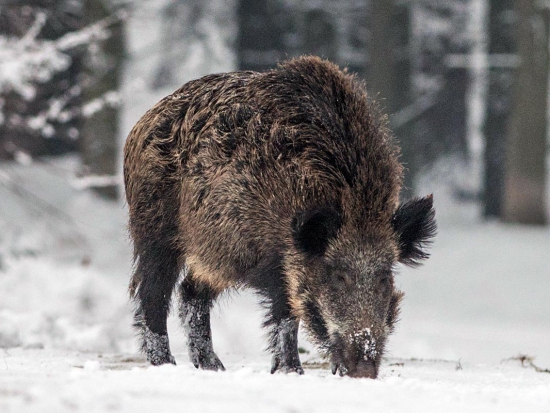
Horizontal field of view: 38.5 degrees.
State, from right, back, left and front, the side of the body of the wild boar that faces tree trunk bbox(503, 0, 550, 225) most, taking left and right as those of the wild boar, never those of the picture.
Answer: left

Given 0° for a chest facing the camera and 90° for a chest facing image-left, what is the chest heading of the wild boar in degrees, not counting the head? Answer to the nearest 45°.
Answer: approximately 315°

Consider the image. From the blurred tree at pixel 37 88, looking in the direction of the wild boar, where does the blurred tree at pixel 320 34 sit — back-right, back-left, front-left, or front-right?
back-left

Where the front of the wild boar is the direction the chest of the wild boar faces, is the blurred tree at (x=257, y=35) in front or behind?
behind

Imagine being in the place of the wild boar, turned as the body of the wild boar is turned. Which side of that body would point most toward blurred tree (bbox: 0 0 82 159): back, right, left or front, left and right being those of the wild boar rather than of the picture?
back

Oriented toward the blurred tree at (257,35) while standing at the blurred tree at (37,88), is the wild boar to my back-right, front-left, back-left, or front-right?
back-right

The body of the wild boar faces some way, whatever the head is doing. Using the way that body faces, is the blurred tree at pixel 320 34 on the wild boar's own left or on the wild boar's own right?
on the wild boar's own left
